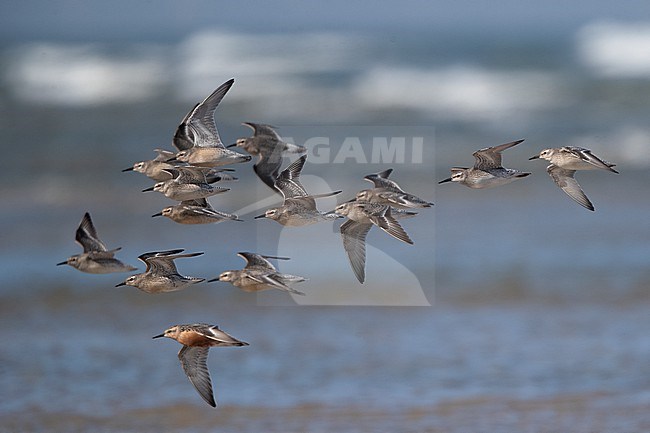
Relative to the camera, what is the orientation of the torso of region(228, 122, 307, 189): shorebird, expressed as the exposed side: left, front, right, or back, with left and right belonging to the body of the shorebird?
left

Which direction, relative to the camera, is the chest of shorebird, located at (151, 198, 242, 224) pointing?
to the viewer's left

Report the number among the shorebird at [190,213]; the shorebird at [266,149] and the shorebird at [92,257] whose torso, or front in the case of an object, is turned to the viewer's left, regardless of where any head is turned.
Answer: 3

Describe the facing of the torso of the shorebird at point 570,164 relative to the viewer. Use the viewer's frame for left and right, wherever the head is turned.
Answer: facing to the left of the viewer

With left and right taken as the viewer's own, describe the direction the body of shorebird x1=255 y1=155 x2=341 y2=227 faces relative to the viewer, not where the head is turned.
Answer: facing to the left of the viewer

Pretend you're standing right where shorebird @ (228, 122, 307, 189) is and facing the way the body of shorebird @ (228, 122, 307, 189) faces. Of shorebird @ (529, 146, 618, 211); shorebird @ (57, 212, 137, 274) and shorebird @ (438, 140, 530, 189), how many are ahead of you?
1

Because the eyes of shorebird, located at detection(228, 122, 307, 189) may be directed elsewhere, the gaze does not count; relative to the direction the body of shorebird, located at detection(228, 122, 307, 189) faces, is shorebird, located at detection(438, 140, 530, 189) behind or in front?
behind

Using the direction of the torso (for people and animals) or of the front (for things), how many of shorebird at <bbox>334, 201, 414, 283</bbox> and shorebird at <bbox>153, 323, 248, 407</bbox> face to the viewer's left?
2

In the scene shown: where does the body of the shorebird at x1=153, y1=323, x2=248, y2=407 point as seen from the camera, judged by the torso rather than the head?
to the viewer's left

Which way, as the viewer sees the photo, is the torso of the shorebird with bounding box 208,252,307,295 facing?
to the viewer's left

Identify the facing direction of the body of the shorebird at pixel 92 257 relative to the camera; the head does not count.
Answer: to the viewer's left
